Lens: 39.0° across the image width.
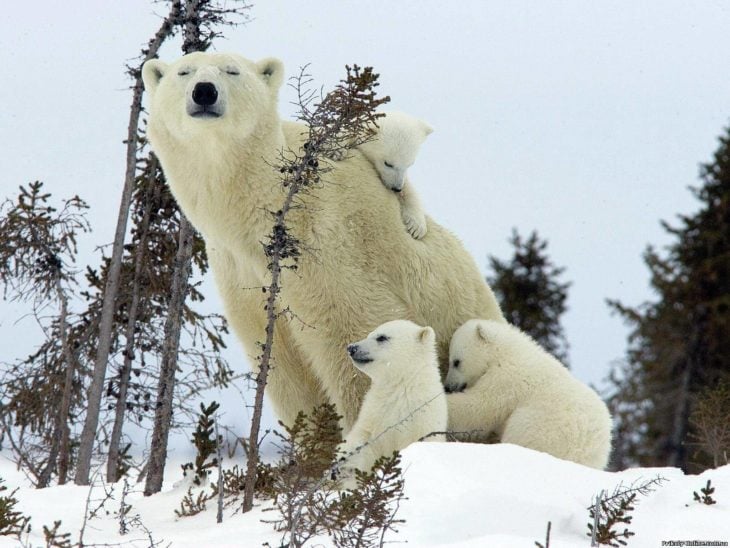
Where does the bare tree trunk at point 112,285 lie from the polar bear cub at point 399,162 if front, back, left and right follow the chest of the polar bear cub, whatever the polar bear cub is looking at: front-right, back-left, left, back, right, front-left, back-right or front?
back-right

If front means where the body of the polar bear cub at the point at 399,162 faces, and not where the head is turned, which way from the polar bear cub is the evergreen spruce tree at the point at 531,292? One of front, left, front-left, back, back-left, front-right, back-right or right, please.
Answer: back

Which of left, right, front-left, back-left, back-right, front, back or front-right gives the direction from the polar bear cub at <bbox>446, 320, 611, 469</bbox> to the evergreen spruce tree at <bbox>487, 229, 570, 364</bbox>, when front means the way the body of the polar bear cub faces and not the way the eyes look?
right

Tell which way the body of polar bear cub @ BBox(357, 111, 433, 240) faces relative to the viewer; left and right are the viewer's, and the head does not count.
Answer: facing the viewer

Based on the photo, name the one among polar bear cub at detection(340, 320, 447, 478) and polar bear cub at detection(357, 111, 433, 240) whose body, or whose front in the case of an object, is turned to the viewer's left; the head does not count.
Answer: polar bear cub at detection(340, 320, 447, 478)

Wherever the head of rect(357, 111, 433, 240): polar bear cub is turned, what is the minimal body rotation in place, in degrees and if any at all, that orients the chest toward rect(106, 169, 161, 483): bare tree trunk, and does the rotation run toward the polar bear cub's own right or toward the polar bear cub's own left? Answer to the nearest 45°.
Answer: approximately 135° to the polar bear cub's own right

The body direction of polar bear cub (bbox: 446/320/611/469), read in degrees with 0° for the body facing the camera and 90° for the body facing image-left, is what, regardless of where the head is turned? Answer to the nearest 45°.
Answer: approximately 90°

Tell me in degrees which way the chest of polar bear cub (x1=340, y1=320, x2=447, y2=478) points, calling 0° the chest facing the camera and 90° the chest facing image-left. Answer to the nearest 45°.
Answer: approximately 90°

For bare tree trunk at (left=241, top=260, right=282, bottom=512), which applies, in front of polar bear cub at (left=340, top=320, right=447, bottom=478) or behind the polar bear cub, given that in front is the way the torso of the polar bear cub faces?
in front

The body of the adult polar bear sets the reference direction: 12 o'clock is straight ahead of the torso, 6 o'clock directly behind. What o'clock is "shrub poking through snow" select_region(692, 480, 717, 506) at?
The shrub poking through snow is roughly at 8 o'clock from the adult polar bear.

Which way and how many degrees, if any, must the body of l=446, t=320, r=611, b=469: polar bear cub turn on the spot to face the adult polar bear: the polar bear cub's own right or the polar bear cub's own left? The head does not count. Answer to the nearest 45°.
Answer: approximately 45° to the polar bear cub's own left

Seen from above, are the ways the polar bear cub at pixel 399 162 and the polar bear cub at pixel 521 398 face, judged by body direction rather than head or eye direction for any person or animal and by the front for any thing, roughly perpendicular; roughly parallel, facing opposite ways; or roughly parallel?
roughly perpendicular

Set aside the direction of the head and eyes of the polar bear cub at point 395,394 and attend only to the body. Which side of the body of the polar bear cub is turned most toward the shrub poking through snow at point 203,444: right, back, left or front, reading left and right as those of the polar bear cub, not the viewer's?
front

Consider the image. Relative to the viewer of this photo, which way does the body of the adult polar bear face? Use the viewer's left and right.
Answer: facing the viewer and to the left of the viewer
